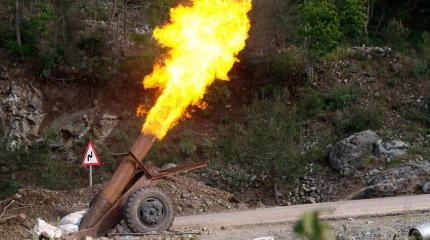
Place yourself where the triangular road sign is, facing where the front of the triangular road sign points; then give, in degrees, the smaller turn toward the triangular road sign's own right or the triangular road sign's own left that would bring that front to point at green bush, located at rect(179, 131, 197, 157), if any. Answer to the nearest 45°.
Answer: approximately 135° to the triangular road sign's own left

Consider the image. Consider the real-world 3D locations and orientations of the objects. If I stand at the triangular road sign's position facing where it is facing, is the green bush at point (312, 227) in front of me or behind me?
in front

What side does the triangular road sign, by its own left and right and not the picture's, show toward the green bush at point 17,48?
back

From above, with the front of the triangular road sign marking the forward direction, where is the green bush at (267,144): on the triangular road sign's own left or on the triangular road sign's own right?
on the triangular road sign's own left

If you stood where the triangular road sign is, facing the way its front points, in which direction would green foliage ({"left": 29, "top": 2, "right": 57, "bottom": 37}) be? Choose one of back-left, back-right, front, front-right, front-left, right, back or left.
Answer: back

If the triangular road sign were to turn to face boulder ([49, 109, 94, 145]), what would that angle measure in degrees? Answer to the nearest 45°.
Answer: approximately 180°

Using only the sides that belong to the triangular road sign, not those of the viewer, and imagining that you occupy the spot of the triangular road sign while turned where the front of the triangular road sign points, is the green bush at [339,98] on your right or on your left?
on your left

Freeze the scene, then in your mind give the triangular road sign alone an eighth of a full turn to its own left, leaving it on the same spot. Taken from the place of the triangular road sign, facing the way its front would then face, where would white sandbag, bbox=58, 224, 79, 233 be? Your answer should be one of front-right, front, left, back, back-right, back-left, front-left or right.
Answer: front-right

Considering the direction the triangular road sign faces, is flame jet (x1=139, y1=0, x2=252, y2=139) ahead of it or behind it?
ahead

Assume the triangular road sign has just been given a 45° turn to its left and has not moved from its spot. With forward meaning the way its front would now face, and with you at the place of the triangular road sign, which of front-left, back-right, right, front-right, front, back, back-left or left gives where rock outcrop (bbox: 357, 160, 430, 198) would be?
front-left

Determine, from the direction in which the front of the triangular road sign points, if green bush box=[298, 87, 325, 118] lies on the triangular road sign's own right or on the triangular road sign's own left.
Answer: on the triangular road sign's own left

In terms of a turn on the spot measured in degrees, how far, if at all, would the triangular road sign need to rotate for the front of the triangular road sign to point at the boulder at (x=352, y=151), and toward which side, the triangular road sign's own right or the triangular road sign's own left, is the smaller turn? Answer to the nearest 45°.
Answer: approximately 90° to the triangular road sign's own left

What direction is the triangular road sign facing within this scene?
toward the camera

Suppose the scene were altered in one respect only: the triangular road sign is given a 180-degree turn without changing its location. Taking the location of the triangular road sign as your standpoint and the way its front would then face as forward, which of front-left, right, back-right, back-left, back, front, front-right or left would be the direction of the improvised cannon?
back
